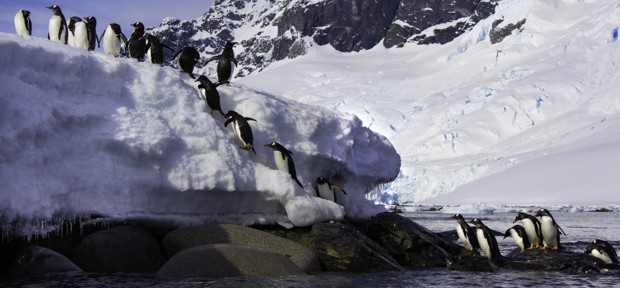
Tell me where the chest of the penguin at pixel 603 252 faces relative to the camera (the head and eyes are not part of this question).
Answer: to the viewer's left

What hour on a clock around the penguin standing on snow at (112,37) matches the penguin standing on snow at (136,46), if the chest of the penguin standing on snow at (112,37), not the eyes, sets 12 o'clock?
the penguin standing on snow at (136,46) is roughly at 10 o'clock from the penguin standing on snow at (112,37).

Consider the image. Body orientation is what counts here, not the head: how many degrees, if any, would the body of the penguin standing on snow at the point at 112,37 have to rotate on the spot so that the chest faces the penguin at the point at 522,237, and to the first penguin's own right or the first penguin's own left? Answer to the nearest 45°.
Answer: approximately 90° to the first penguin's own left

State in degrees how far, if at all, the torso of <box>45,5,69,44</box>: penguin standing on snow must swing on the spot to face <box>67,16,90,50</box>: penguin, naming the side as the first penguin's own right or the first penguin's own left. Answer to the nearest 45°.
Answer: approximately 90° to the first penguin's own left

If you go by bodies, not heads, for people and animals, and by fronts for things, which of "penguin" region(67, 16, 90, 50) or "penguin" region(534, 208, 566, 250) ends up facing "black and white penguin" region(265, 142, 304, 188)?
"penguin" region(534, 208, 566, 250)

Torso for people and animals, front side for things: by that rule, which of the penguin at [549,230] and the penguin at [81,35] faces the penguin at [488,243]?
the penguin at [549,230]
